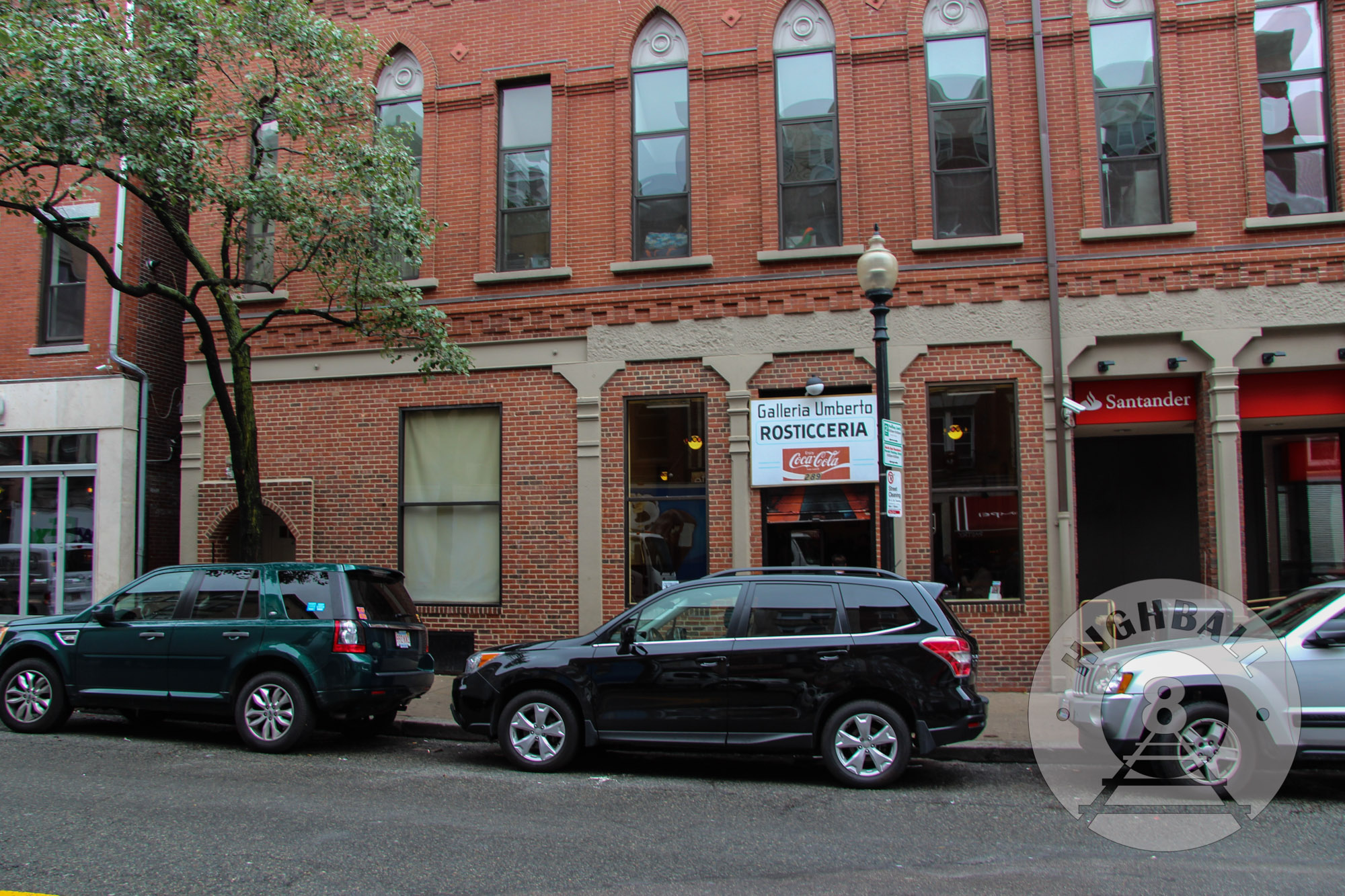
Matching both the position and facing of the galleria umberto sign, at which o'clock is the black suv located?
The black suv is roughly at 12 o'clock from the galleria umberto sign.

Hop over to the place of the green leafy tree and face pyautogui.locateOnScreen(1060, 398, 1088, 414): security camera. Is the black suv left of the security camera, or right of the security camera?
right

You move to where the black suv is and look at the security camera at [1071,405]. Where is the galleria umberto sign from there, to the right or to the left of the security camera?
left

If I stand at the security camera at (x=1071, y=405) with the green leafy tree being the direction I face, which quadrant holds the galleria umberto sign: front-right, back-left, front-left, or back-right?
front-right

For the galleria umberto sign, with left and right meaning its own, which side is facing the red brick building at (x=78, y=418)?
right

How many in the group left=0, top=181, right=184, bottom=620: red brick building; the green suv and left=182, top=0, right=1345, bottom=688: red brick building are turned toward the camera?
2

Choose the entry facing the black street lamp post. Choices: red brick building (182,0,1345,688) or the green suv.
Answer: the red brick building

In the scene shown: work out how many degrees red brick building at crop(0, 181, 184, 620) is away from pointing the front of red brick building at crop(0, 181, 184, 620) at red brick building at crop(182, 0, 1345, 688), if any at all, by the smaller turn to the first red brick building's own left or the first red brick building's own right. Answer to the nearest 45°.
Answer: approximately 45° to the first red brick building's own left

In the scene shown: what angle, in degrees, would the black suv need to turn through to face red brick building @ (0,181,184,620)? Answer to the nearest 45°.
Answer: approximately 45° to its right

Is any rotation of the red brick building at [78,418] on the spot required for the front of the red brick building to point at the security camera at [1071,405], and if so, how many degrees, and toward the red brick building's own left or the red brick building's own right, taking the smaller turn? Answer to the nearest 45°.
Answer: approximately 45° to the red brick building's own left

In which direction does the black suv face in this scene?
to the viewer's left

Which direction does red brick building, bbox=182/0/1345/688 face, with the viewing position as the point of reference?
facing the viewer

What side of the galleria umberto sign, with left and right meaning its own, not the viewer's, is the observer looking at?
front

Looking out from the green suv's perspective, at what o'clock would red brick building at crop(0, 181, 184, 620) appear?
The red brick building is roughly at 1 o'clock from the green suv.

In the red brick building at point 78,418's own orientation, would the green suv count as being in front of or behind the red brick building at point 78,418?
in front

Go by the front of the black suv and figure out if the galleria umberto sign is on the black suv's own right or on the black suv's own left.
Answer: on the black suv's own right

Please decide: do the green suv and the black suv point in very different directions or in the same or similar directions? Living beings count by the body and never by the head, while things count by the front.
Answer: same or similar directions

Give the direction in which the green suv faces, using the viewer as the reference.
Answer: facing away from the viewer and to the left of the viewer

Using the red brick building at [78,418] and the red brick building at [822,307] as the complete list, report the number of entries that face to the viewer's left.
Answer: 0

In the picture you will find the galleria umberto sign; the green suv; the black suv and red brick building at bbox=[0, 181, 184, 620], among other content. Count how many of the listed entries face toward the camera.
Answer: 2

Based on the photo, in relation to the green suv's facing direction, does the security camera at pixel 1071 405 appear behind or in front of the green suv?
behind

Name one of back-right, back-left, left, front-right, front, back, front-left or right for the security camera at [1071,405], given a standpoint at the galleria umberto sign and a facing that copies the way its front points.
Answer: left
